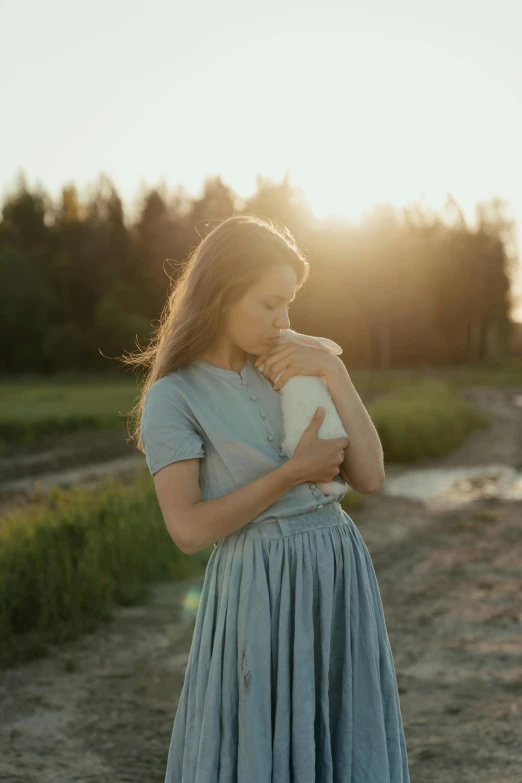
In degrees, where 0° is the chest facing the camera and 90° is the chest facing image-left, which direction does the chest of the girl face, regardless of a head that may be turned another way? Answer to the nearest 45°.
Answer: approximately 315°
